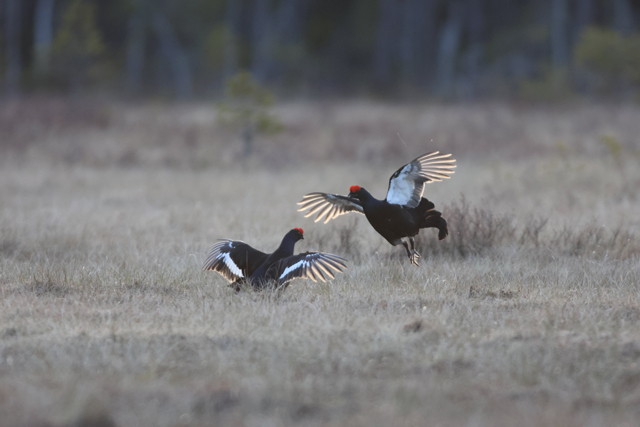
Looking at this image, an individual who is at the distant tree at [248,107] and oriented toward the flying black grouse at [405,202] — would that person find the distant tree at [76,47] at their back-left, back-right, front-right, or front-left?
back-right

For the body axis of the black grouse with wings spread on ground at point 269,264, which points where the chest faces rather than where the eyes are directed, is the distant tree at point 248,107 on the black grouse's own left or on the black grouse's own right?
on the black grouse's own left

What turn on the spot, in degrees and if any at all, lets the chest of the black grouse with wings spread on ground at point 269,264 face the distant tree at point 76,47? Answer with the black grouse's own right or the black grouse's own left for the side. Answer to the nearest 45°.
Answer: approximately 45° to the black grouse's own left

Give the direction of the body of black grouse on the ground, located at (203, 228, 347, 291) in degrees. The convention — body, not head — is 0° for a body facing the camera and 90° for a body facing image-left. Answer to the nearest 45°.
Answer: approximately 225°
